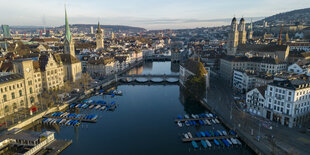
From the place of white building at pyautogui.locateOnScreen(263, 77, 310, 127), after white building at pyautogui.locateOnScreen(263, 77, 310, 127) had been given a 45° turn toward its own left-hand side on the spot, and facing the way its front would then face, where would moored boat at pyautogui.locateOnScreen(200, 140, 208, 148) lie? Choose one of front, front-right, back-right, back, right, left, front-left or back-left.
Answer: front-right

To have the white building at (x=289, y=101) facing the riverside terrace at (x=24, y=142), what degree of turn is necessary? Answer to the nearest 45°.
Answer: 0° — it already faces it

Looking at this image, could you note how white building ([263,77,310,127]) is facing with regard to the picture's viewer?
facing the viewer and to the left of the viewer
